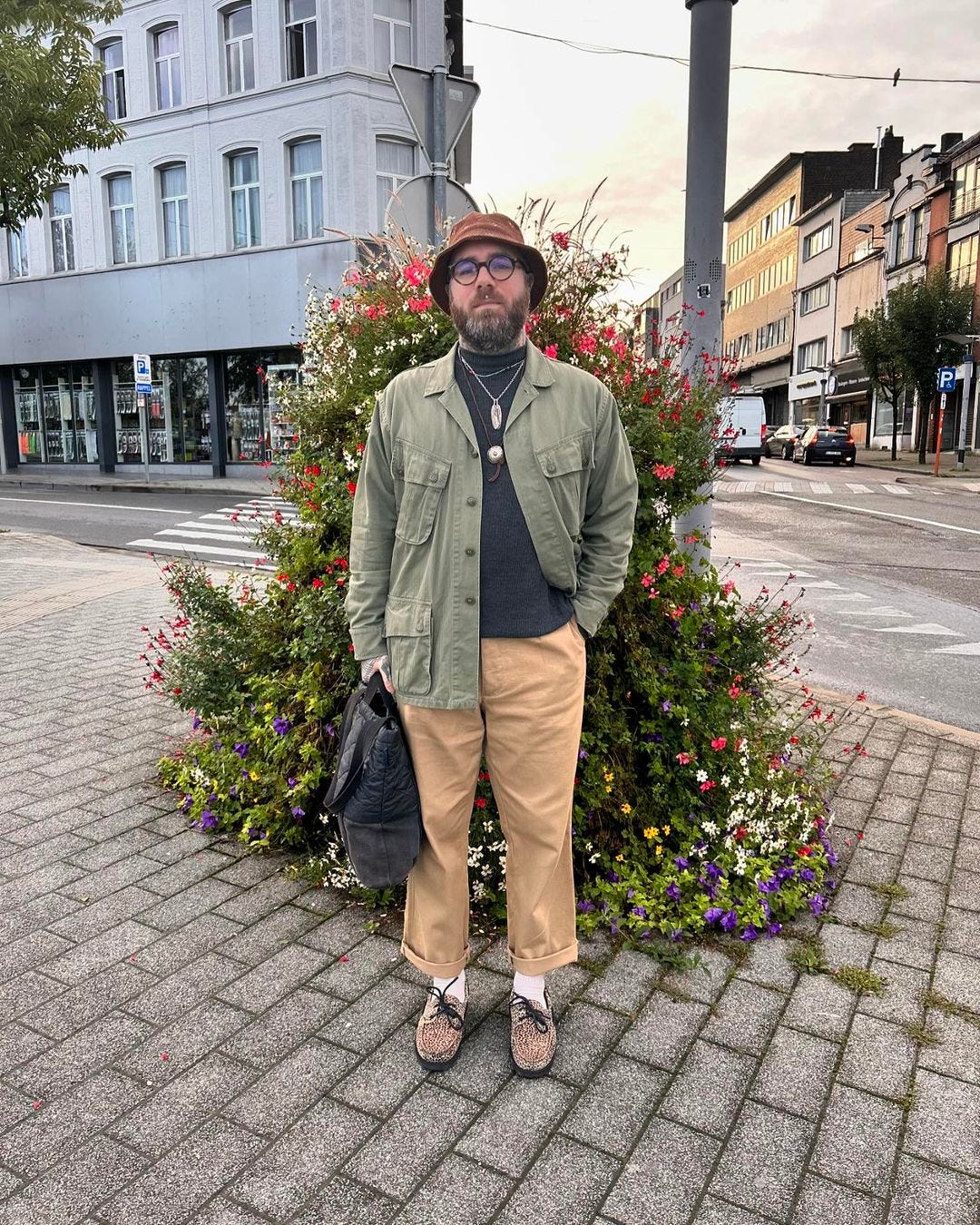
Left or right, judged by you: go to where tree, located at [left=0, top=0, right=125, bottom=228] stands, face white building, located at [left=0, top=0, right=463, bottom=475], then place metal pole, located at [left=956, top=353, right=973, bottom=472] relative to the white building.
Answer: right

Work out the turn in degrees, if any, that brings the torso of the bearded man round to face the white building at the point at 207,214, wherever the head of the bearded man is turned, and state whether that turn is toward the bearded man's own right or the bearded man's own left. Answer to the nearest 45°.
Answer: approximately 180°

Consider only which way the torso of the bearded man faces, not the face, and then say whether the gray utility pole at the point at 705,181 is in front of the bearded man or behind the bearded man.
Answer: behind

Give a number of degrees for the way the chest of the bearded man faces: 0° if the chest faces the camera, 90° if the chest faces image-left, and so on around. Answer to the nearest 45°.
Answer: approximately 0°

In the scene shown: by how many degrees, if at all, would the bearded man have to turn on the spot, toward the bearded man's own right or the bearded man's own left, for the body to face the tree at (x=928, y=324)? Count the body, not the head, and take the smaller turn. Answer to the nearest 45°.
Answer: approximately 135° to the bearded man's own left

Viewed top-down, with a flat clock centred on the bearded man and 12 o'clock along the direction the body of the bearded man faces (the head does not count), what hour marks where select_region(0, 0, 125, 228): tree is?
The tree is roughly at 5 o'clock from the bearded man.

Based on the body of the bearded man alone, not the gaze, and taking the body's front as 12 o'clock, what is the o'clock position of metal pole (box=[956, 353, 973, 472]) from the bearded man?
The metal pole is roughly at 7 o'clock from the bearded man.

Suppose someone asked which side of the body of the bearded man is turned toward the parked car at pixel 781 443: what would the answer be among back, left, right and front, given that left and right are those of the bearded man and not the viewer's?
back
